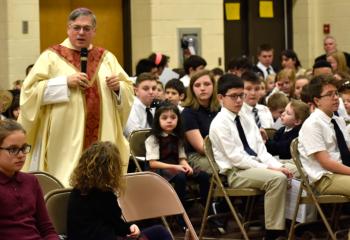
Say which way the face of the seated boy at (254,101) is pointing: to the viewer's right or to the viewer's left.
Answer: to the viewer's left

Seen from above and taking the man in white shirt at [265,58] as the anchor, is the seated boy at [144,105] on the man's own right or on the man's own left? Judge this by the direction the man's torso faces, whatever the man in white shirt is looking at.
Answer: on the man's own right
